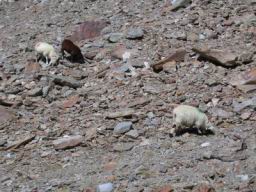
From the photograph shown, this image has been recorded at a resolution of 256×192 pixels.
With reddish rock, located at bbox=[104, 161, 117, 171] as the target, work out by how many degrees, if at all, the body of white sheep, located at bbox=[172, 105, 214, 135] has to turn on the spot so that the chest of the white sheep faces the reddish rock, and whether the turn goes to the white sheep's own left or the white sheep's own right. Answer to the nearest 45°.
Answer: approximately 135° to the white sheep's own right

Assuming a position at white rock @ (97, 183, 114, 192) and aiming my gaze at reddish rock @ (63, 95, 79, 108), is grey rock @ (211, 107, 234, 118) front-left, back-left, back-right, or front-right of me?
front-right

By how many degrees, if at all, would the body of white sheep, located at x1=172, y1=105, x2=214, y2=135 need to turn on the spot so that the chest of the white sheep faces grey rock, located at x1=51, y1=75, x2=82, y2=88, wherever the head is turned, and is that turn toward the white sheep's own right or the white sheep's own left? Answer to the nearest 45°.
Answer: approximately 135° to the white sheep's own left

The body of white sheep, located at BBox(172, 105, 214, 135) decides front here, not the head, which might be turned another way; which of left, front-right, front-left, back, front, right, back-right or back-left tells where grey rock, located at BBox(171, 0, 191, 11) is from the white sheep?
left

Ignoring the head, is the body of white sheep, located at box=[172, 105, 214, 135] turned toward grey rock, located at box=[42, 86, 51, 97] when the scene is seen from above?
no

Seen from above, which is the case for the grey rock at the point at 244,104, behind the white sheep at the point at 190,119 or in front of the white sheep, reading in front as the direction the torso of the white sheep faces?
in front

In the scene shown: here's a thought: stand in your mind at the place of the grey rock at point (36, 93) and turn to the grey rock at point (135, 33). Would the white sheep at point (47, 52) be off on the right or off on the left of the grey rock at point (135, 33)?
left

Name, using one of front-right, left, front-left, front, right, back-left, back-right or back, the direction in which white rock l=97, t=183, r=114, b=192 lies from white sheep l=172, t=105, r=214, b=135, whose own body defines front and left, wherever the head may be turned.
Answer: back-right

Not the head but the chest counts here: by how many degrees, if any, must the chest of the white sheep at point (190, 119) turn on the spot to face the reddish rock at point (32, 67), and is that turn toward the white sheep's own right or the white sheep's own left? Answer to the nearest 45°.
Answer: approximately 135° to the white sheep's own left

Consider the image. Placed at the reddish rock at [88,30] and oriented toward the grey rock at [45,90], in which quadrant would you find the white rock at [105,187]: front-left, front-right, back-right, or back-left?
front-left

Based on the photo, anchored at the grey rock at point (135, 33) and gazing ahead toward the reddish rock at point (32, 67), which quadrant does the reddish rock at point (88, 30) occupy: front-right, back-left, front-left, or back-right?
front-right

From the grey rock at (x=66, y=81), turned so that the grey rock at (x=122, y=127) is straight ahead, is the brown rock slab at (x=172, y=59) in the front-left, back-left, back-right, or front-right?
front-left

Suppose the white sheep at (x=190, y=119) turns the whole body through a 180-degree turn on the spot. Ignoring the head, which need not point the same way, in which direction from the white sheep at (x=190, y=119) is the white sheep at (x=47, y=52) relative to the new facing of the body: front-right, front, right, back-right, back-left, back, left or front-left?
front-right
